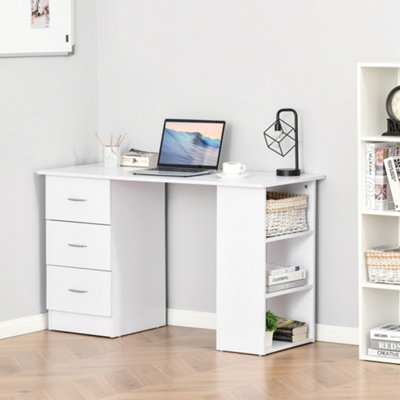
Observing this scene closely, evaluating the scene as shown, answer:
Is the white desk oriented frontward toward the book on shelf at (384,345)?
no

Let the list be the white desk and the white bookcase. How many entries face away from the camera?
0

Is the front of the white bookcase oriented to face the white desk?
no

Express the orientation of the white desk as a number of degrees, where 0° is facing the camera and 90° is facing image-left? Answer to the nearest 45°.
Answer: approximately 45°

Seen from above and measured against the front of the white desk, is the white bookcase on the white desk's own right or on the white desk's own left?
on the white desk's own left

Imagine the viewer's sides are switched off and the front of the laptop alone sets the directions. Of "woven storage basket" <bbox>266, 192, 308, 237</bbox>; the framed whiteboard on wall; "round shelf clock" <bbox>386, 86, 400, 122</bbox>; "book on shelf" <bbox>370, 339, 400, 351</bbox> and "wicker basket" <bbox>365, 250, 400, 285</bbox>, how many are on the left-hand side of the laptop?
4

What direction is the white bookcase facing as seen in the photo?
toward the camera

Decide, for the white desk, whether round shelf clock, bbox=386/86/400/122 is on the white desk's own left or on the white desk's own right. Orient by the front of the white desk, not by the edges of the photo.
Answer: on the white desk's own left

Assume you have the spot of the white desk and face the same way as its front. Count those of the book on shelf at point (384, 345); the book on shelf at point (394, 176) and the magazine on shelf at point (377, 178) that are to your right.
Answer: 0

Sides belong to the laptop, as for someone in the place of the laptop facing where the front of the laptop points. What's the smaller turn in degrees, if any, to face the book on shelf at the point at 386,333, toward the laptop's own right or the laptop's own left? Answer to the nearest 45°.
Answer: approximately 90° to the laptop's own left

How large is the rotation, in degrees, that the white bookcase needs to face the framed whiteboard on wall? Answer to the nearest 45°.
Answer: approximately 90° to its right

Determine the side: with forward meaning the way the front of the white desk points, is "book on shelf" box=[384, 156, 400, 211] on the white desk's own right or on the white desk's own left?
on the white desk's own left

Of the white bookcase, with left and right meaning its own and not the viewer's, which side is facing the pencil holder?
right

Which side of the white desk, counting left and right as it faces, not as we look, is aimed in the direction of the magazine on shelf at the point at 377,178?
left

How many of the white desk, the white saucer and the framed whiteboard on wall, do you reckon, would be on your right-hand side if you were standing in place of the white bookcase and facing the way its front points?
3

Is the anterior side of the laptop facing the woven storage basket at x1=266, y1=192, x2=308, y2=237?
no
